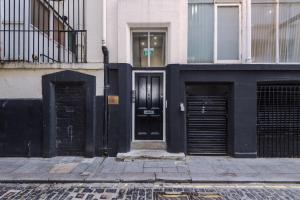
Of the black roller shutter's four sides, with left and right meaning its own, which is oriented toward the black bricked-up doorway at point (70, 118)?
right

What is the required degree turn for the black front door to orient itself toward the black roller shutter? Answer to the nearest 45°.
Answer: approximately 90° to its left

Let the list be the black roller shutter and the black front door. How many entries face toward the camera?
2

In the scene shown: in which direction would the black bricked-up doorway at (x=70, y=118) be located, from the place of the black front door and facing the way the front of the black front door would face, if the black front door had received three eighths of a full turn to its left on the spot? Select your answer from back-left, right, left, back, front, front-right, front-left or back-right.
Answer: back-left

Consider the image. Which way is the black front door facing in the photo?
toward the camera

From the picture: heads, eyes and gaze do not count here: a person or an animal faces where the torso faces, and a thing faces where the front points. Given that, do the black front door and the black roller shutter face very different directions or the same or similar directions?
same or similar directions

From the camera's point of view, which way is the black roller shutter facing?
toward the camera

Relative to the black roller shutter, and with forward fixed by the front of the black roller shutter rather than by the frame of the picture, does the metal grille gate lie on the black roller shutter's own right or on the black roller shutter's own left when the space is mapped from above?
on the black roller shutter's own left

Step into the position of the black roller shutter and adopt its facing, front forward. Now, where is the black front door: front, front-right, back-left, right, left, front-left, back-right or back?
right

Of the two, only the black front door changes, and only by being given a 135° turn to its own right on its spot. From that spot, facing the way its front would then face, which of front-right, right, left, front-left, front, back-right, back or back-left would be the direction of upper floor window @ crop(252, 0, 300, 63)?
back-right

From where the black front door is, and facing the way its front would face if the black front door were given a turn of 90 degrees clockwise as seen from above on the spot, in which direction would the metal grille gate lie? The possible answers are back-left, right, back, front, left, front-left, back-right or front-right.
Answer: back
